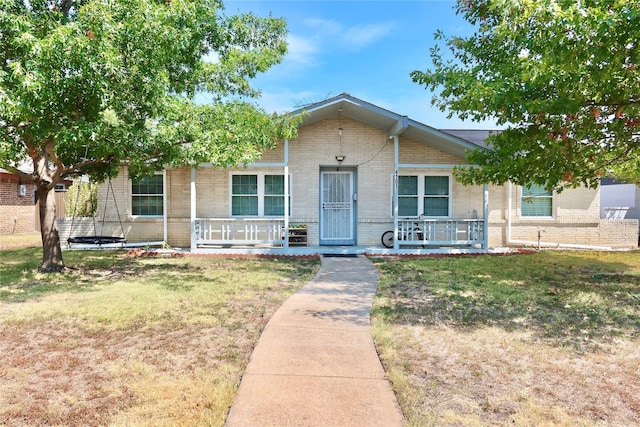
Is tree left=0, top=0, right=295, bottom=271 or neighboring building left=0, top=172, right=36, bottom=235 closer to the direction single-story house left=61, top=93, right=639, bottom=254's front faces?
the tree

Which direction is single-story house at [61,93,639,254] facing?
toward the camera

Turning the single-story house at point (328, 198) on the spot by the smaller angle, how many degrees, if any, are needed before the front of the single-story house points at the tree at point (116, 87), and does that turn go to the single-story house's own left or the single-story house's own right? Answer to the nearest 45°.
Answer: approximately 45° to the single-story house's own right

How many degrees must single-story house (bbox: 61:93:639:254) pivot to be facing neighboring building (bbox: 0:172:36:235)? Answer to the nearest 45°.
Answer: approximately 90° to its right

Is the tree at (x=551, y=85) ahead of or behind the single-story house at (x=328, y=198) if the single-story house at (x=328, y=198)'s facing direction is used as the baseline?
ahead
